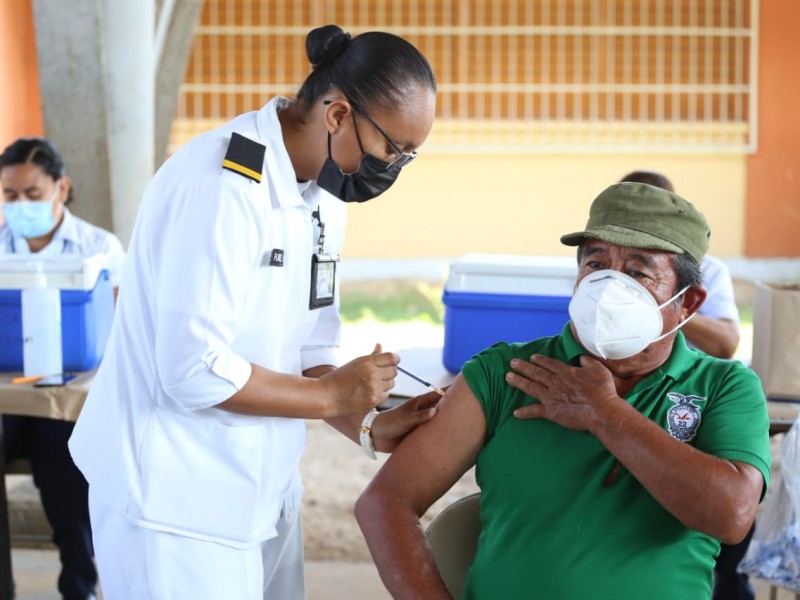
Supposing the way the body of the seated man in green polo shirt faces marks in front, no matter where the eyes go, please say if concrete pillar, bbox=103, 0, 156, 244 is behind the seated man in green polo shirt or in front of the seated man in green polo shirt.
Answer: behind

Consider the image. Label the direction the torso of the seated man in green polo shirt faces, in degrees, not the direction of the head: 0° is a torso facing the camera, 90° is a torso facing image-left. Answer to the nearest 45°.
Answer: approximately 0°

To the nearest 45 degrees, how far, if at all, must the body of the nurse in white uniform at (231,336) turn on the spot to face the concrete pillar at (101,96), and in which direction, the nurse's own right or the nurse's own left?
approximately 135° to the nurse's own left

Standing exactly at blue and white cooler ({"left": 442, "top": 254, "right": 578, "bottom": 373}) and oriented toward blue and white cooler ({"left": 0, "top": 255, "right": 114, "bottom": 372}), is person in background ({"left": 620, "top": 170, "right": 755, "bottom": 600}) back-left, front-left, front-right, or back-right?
back-right

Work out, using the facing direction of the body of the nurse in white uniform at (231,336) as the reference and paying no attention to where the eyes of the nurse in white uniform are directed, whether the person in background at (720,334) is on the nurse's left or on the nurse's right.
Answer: on the nurse's left

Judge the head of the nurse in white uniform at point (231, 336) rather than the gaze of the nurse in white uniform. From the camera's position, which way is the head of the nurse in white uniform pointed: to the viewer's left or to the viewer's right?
to the viewer's right

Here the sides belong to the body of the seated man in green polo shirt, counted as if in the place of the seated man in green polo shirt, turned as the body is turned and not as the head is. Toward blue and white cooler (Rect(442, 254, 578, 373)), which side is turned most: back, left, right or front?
back

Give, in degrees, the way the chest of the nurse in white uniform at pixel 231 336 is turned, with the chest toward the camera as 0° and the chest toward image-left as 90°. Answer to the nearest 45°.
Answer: approximately 315°
